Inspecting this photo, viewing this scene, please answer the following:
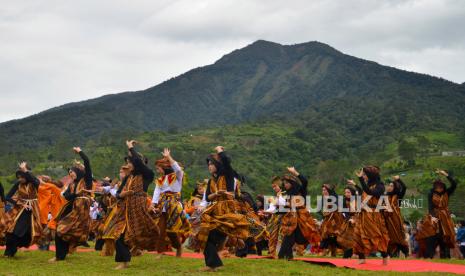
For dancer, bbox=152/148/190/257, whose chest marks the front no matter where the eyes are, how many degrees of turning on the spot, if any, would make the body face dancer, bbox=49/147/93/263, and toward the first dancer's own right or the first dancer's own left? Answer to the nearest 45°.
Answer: approximately 45° to the first dancer's own right

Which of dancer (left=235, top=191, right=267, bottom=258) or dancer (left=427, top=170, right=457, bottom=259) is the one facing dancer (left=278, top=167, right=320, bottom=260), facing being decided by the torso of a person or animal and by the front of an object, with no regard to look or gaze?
dancer (left=427, top=170, right=457, bottom=259)

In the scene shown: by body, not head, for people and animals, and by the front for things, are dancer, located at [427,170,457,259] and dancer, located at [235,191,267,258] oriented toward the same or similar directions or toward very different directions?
same or similar directions

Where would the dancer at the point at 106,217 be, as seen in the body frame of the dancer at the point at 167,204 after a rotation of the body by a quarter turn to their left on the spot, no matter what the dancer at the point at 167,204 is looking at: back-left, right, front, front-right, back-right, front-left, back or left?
back

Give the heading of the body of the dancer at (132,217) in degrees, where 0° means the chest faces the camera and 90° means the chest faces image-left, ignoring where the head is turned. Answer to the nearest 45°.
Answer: approximately 45°

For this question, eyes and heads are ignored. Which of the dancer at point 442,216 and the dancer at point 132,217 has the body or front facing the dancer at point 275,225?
the dancer at point 442,216

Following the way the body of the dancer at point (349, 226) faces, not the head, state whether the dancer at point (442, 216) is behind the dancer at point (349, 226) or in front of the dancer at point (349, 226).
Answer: behind

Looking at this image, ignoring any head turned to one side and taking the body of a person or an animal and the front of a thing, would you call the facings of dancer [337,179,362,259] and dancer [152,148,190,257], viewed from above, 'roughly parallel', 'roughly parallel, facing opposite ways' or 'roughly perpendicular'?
roughly parallel

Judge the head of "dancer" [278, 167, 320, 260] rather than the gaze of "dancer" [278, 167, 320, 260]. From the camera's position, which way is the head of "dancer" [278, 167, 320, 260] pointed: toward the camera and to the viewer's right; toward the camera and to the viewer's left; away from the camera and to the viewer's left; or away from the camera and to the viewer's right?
toward the camera and to the viewer's left

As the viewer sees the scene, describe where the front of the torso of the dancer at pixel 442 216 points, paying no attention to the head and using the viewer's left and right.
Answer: facing the viewer and to the left of the viewer
